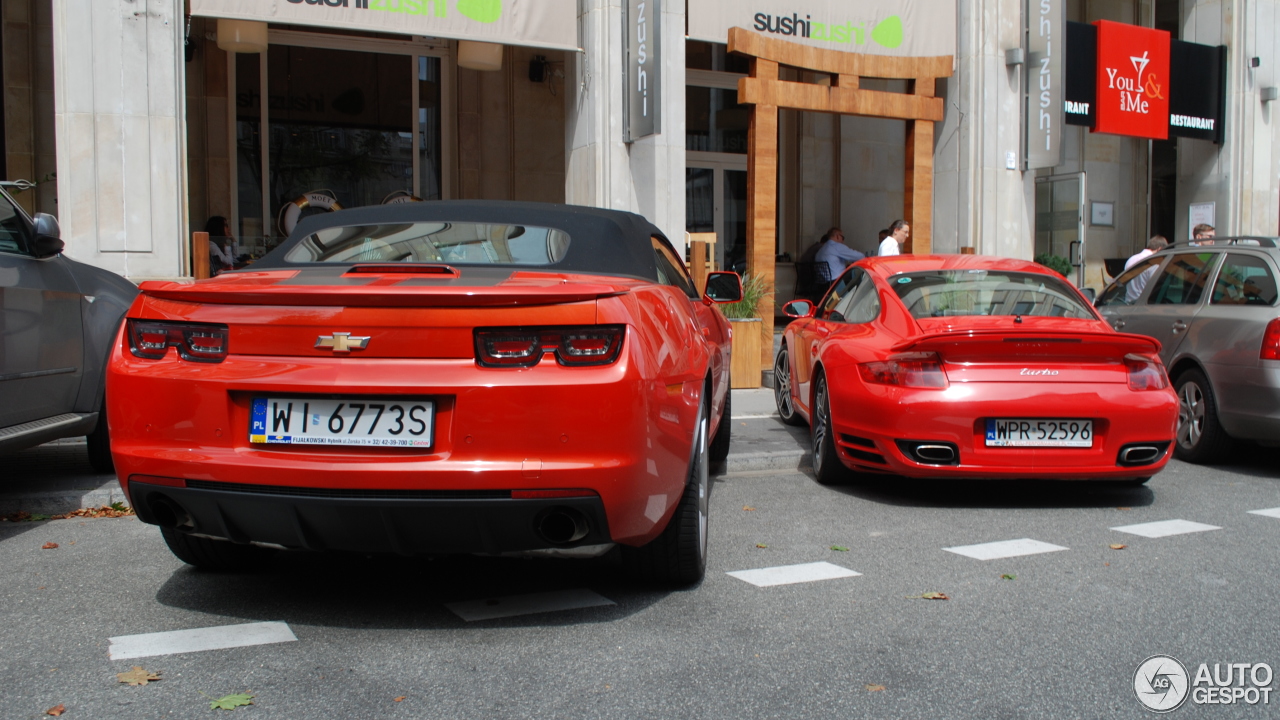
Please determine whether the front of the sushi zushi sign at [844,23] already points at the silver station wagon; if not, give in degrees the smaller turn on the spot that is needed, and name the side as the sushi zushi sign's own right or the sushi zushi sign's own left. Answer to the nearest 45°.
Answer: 0° — it already faces it

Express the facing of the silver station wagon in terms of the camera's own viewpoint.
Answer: facing away from the viewer and to the left of the viewer

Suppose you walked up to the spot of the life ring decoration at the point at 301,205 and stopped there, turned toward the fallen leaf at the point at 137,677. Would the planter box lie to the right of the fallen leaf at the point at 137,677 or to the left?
left

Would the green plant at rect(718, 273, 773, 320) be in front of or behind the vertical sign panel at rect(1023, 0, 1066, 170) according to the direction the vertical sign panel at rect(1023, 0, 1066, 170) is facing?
in front

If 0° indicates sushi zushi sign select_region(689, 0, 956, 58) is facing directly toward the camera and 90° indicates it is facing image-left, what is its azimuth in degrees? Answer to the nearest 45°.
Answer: approximately 0°

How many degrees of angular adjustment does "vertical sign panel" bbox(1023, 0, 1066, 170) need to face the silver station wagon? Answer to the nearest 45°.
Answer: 0° — it already faces it

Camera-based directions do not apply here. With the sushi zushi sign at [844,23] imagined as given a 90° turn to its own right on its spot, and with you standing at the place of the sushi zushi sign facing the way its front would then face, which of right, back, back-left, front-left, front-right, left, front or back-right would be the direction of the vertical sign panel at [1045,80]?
back-right

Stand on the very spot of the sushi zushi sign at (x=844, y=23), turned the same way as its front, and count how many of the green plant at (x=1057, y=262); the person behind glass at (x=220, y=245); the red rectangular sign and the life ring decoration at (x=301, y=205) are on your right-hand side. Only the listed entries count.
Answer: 2

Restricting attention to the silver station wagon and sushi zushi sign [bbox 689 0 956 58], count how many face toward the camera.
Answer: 1

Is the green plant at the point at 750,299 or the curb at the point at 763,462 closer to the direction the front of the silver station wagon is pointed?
the green plant

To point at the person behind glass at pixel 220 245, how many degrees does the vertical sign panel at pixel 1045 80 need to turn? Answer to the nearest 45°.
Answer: approximately 45° to its right
